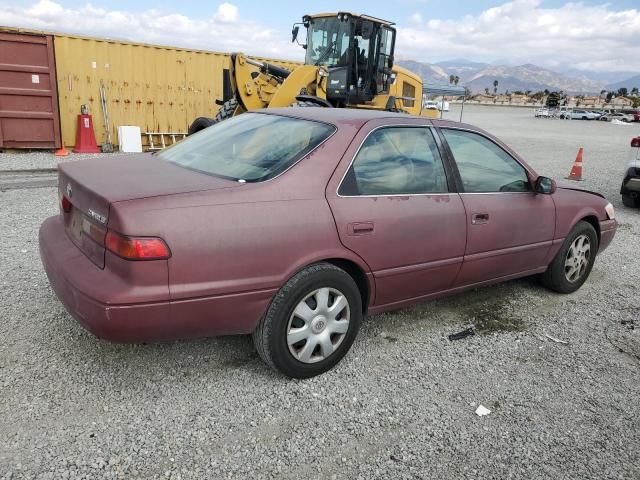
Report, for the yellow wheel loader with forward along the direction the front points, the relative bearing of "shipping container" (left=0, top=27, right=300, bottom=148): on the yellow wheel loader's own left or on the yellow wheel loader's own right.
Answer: on the yellow wheel loader's own right

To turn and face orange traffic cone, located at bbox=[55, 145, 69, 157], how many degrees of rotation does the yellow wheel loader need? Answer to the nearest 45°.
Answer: approximately 45° to its right

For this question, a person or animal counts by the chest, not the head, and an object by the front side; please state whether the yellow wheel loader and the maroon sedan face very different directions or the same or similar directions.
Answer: very different directions

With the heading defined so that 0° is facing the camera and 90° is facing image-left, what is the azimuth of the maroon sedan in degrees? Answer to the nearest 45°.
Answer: approximately 225°

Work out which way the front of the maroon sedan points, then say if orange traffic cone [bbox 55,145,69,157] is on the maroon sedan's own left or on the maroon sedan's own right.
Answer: on the maroon sedan's own left

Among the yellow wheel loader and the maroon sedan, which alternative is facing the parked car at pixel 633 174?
the maroon sedan

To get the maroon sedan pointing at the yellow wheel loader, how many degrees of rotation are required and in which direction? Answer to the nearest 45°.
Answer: approximately 45° to its left

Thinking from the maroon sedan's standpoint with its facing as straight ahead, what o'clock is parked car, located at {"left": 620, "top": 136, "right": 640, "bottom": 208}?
The parked car is roughly at 12 o'clock from the maroon sedan.

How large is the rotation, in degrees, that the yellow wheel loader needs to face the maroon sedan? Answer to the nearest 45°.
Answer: approximately 45° to its left

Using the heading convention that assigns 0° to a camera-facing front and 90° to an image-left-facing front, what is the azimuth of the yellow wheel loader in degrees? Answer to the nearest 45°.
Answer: approximately 45°
